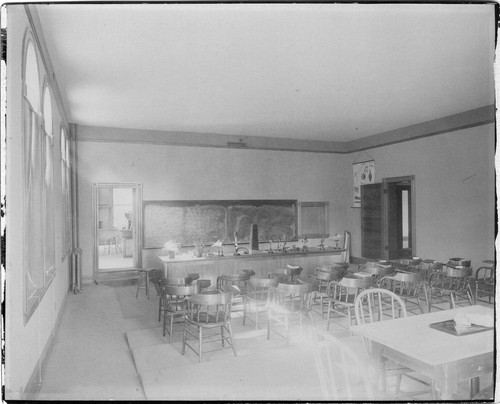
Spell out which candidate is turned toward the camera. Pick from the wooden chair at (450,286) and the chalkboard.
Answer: the chalkboard

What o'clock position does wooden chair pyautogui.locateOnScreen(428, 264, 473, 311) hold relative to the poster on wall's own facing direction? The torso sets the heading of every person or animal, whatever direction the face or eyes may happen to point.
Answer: The wooden chair is roughly at 10 o'clock from the poster on wall.

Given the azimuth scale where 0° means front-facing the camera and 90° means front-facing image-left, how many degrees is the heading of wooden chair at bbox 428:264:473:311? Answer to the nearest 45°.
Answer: approximately 135°

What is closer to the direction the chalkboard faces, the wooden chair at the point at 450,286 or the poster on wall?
the wooden chair

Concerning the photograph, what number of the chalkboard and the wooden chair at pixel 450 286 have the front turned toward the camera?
1

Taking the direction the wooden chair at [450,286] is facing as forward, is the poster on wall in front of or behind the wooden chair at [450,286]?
in front

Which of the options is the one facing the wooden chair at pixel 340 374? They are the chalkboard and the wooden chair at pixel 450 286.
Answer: the chalkboard

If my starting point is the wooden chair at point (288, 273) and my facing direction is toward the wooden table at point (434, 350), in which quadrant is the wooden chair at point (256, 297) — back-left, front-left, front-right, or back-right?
front-right

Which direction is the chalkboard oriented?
toward the camera

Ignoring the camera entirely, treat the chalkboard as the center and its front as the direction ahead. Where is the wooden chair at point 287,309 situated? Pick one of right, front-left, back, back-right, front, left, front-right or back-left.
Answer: front

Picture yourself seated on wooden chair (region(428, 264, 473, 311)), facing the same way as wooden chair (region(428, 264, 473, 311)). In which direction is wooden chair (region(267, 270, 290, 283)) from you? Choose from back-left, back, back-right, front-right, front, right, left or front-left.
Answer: front-left
